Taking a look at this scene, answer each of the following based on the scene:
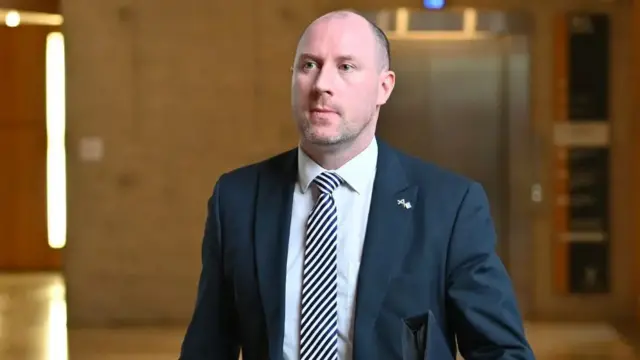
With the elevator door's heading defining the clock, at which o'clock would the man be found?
The man is roughly at 12 o'clock from the elevator door.

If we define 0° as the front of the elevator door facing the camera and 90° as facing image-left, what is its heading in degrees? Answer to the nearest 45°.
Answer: approximately 0°

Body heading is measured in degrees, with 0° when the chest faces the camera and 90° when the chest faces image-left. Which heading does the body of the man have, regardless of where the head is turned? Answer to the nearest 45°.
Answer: approximately 45°

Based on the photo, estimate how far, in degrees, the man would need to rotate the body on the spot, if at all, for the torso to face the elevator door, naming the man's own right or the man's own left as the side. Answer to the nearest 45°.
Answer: approximately 135° to the man's own right
